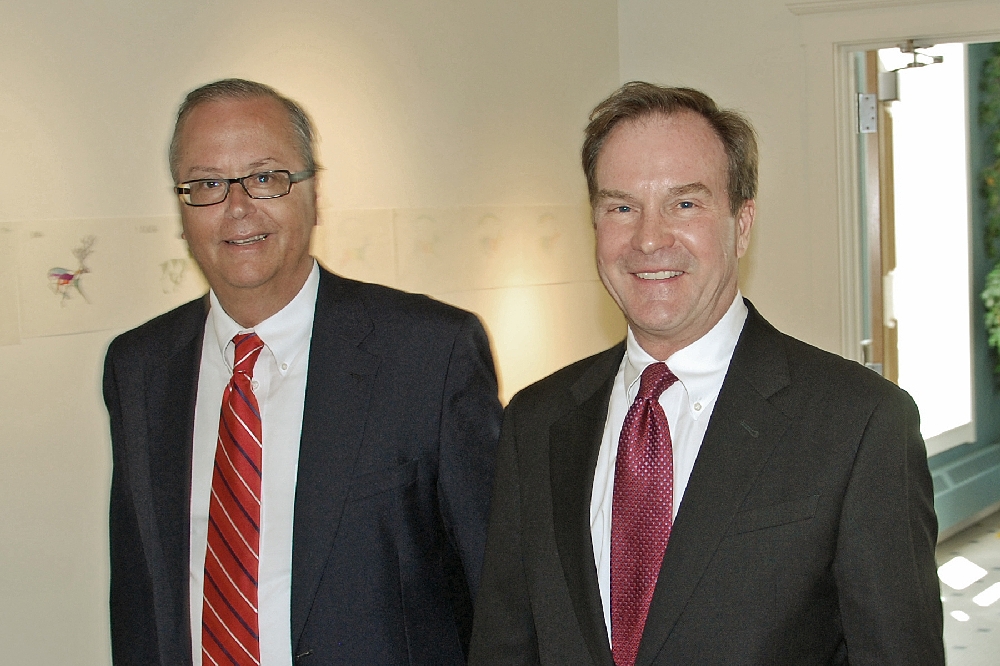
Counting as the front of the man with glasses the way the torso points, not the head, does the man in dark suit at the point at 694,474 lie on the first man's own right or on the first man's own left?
on the first man's own left

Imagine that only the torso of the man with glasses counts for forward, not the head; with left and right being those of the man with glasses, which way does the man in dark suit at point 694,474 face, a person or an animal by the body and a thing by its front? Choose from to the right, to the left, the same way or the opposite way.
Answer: the same way

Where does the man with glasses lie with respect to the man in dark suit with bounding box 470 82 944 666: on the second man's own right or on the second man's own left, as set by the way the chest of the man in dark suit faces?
on the second man's own right

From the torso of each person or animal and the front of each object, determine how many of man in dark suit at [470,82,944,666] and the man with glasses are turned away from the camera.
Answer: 0

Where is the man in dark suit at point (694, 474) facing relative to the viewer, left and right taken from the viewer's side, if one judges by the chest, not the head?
facing the viewer and to the left of the viewer
